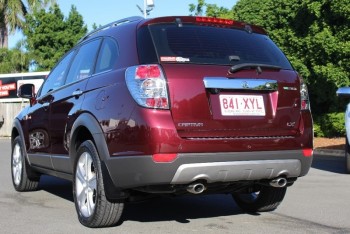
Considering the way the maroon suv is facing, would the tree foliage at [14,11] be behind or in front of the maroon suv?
in front

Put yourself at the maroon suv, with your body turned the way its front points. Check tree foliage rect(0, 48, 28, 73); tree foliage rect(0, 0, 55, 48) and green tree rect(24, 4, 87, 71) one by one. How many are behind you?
0

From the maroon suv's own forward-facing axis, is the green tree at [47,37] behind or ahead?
ahead

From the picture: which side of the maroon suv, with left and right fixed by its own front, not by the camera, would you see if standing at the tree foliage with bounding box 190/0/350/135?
right

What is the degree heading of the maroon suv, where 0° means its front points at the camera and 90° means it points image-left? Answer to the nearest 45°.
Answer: approximately 135°

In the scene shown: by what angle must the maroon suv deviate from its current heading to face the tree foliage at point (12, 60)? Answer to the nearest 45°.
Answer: approximately 45° to its right

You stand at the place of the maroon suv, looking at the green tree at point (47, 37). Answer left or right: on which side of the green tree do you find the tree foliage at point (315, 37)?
right

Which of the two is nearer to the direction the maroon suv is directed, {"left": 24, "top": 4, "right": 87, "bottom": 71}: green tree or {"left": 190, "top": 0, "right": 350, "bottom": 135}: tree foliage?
the green tree
